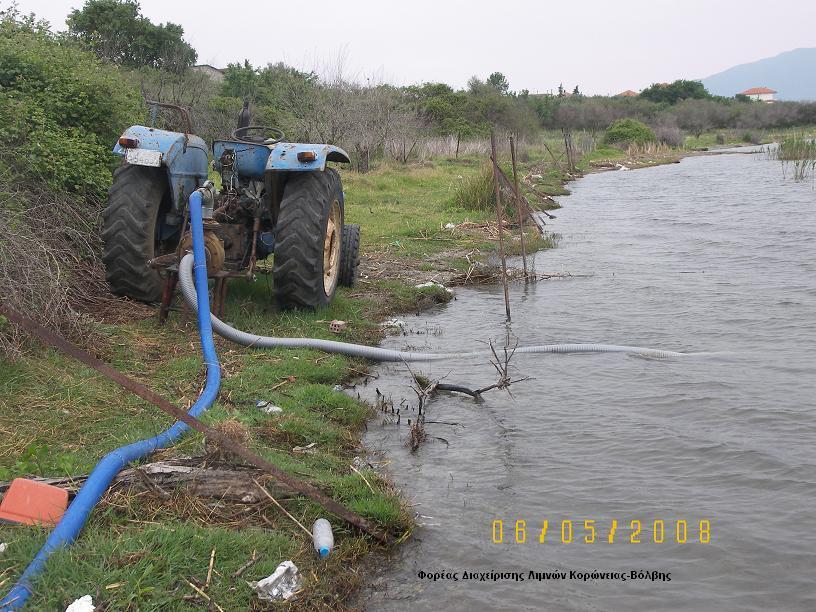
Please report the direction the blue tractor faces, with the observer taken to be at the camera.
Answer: facing away from the viewer and to the right of the viewer

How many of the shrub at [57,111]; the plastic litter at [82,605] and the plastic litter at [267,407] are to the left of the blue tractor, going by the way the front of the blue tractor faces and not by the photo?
1

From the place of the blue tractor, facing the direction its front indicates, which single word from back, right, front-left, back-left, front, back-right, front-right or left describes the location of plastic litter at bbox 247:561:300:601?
back-right

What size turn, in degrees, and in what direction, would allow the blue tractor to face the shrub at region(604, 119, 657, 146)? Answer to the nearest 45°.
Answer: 0° — it already faces it

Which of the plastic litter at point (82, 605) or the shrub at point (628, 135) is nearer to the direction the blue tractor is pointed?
the shrub

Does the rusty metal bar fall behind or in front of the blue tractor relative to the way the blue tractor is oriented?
behind

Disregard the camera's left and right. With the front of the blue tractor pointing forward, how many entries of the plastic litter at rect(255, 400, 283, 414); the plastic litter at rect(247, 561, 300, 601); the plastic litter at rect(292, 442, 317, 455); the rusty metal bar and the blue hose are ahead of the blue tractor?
0

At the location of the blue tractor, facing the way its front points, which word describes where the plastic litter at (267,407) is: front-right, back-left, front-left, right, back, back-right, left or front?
back-right

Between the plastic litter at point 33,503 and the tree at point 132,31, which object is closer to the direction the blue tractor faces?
the tree

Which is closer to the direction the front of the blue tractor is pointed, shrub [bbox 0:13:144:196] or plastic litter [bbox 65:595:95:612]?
the shrub

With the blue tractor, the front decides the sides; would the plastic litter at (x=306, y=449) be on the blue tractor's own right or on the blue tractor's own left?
on the blue tractor's own right

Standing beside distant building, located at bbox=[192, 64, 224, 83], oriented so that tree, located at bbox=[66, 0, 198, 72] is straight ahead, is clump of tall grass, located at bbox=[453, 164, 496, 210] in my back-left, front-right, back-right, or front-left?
front-left

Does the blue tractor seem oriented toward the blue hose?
no

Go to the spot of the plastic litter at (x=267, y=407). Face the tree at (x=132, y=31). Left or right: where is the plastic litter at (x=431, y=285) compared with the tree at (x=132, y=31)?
right

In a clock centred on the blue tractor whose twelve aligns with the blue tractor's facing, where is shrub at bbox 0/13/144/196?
The shrub is roughly at 9 o'clock from the blue tractor.

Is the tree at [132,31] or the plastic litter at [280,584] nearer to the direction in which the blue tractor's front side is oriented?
the tree

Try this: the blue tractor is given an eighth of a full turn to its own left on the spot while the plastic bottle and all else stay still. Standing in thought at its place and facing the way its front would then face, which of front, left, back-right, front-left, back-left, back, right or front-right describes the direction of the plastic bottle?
back

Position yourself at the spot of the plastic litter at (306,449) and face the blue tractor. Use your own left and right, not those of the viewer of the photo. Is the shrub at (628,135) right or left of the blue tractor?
right
